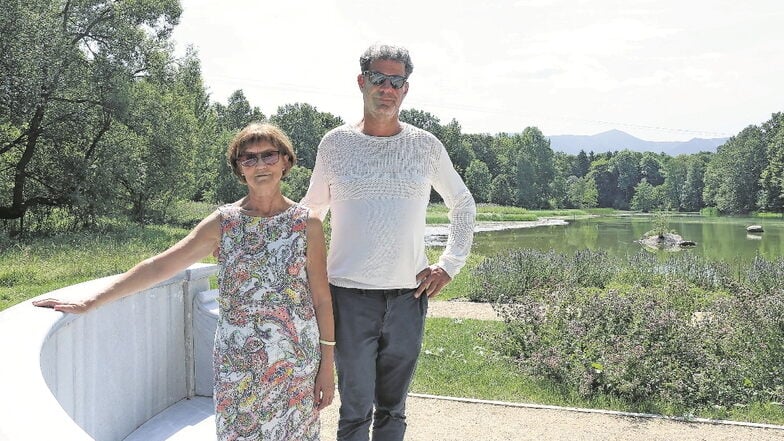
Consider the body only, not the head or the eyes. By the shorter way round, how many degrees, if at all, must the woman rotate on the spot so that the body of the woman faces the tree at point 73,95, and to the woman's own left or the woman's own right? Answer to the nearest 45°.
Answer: approximately 180°

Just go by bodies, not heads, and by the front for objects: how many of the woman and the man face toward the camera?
2

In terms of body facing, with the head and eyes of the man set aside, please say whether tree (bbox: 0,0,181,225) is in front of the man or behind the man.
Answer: behind

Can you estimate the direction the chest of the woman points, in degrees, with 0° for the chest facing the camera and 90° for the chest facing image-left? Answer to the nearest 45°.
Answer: approximately 0°

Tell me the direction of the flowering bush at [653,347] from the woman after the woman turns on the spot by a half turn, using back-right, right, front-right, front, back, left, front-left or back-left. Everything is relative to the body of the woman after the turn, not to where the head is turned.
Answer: front-right

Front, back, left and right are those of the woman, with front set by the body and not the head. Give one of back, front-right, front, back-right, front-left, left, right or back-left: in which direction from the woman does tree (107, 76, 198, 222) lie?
back

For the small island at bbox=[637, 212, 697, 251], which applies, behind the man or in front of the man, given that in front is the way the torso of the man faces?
behind

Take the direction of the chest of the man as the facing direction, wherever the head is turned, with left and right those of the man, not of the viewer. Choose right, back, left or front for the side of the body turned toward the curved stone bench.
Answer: right

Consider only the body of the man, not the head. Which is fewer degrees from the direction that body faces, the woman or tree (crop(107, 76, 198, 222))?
the woman
